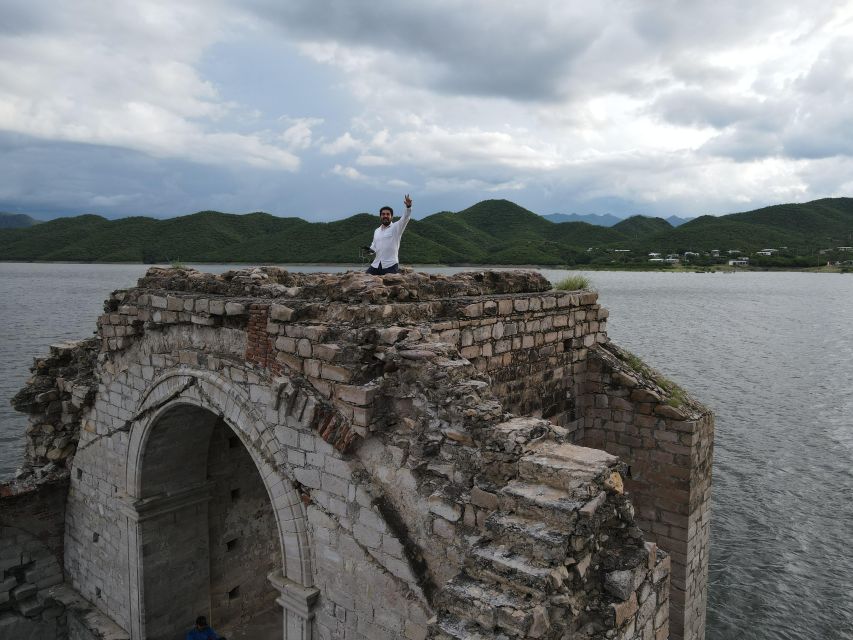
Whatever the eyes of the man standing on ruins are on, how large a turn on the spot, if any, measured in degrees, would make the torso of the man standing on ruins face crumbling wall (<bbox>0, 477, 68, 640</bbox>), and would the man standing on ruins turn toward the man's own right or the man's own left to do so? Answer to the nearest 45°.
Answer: approximately 90° to the man's own right

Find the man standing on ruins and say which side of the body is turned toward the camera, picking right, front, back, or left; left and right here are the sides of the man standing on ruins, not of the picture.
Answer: front

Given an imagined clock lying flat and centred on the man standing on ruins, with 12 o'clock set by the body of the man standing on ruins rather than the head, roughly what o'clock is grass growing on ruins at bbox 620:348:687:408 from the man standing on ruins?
The grass growing on ruins is roughly at 9 o'clock from the man standing on ruins.
